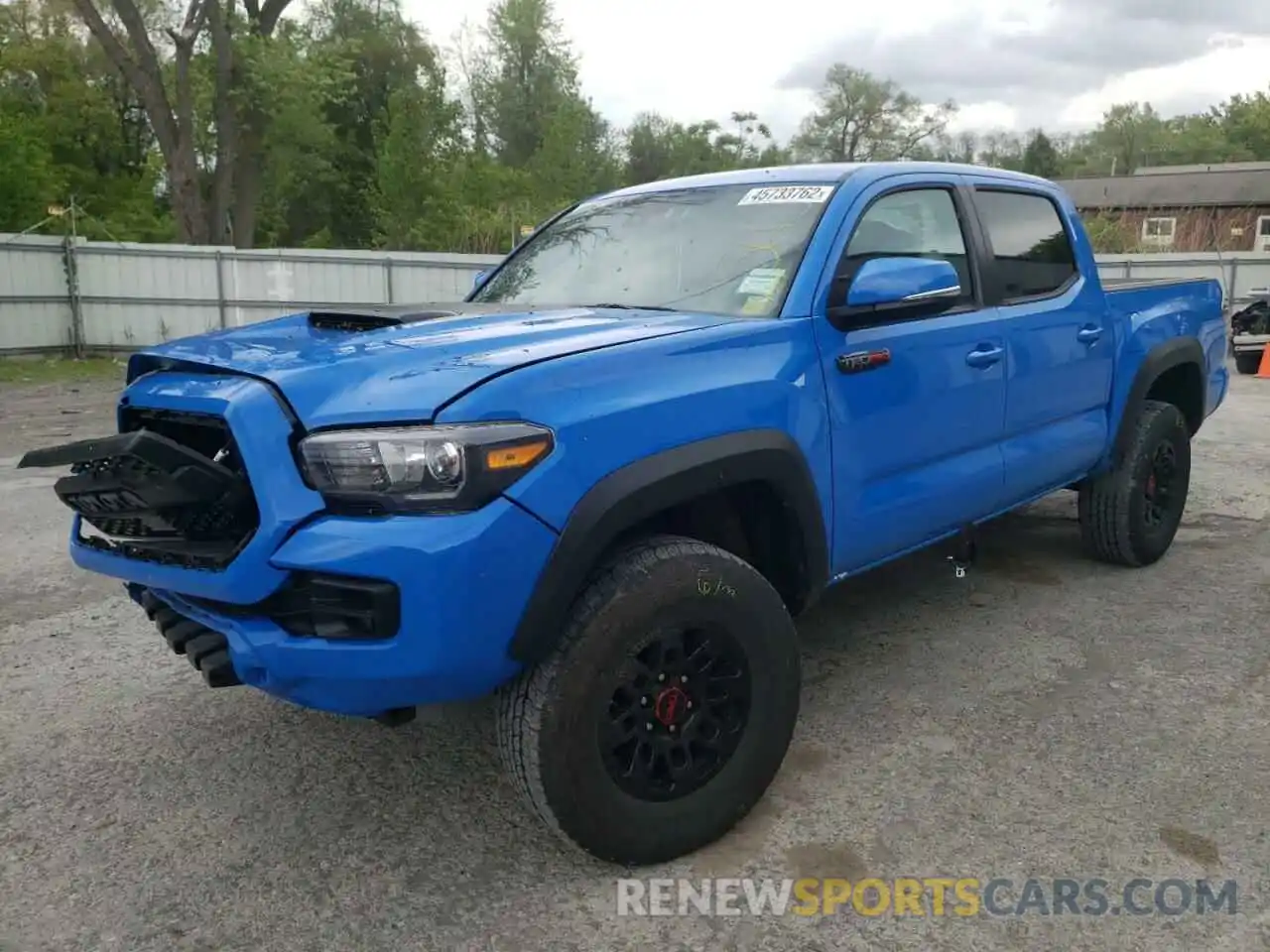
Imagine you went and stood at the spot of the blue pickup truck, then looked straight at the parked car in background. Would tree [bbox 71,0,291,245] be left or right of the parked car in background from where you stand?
left

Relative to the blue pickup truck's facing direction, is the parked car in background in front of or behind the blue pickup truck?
behind

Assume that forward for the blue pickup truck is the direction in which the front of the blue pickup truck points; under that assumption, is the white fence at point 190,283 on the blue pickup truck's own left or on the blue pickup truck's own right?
on the blue pickup truck's own right

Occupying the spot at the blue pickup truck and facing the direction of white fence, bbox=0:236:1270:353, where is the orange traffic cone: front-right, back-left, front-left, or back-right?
front-right

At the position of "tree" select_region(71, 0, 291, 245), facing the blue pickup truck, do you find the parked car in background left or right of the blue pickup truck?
left

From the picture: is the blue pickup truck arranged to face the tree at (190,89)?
no

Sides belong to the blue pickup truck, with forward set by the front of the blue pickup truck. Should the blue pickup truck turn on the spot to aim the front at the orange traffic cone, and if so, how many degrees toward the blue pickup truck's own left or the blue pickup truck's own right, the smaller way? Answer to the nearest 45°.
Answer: approximately 180°

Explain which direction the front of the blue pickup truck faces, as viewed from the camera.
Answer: facing the viewer and to the left of the viewer
